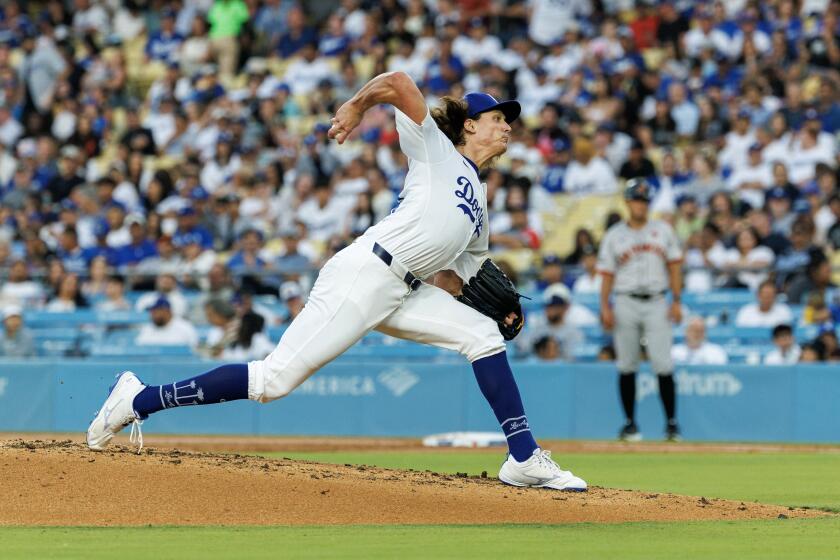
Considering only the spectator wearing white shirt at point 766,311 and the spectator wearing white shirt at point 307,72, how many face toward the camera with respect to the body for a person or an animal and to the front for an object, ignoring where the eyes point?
2

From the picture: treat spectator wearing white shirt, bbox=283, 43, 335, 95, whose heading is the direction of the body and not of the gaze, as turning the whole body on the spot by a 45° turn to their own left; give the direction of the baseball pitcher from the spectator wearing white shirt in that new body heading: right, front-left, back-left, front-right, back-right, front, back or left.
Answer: front-right

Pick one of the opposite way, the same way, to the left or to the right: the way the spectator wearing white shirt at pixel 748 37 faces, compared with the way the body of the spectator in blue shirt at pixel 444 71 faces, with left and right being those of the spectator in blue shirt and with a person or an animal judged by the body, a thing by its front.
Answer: the same way

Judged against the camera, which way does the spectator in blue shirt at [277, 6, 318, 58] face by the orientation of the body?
toward the camera

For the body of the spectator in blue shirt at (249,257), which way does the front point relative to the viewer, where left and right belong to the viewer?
facing the viewer

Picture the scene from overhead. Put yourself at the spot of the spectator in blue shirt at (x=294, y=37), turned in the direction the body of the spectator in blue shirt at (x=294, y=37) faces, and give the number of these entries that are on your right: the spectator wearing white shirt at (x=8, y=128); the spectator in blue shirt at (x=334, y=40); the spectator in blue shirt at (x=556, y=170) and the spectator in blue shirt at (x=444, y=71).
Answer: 1

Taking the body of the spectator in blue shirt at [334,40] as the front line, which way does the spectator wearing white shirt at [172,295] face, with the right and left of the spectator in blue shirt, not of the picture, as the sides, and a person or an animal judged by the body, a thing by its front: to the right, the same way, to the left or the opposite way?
the same way

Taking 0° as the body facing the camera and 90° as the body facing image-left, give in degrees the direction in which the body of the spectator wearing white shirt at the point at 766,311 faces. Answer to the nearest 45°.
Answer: approximately 0°

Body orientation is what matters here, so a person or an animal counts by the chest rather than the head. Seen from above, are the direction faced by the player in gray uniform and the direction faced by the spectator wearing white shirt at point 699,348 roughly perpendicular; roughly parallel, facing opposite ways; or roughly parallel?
roughly parallel

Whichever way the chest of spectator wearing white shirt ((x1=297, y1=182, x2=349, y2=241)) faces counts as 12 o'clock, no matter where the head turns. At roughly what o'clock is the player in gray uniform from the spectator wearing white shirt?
The player in gray uniform is roughly at 11 o'clock from the spectator wearing white shirt.

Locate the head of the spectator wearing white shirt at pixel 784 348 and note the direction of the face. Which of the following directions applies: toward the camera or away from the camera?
toward the camera

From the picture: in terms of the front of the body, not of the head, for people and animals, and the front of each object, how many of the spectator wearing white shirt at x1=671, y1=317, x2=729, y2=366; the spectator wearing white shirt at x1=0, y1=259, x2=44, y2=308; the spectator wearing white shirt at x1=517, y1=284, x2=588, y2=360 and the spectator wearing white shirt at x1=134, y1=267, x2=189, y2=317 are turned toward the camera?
4

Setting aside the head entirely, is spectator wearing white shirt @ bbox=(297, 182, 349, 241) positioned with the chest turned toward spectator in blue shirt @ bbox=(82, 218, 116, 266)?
no

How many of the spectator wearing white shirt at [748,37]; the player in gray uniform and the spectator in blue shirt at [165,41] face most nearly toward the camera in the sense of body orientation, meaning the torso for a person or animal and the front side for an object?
3

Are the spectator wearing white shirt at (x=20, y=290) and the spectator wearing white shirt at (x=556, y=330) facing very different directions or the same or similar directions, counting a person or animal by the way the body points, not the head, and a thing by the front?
same or similar directions

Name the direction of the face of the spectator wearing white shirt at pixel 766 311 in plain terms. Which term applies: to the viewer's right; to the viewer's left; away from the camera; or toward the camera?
toward the camera

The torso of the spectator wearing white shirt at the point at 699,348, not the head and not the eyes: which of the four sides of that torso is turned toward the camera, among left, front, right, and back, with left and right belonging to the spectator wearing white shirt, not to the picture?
front
